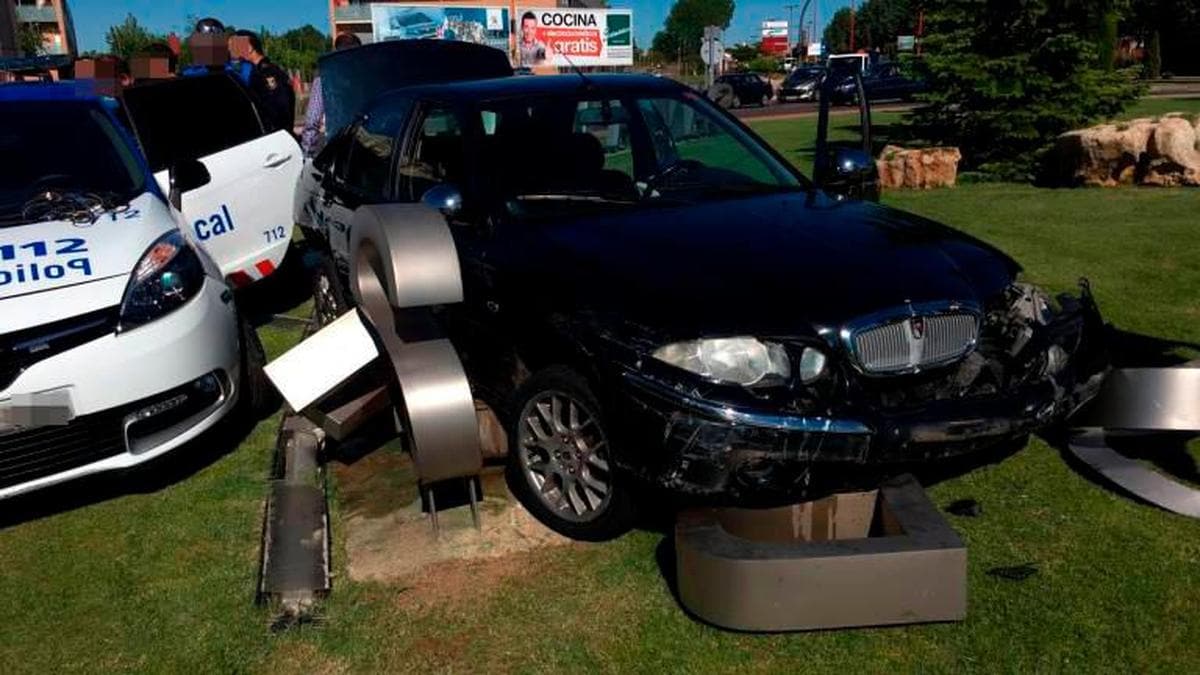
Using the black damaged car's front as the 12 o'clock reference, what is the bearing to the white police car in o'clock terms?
The white police car is roughly at 5 o'clock from the black damaged car.

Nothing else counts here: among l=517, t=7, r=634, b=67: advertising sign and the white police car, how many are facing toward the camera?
2

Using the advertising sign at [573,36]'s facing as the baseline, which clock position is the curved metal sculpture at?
The curved metal sculpture is roughly at 12 o'clock from the advertising sign.

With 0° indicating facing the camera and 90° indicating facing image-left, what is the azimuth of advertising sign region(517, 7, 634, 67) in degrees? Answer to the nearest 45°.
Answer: approximately 0°

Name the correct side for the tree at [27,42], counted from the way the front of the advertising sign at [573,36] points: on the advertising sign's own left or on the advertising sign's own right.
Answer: on the advertising sign's own right

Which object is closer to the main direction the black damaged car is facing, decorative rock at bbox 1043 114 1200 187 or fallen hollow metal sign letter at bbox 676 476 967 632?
the fallen hollow metal sign letter
